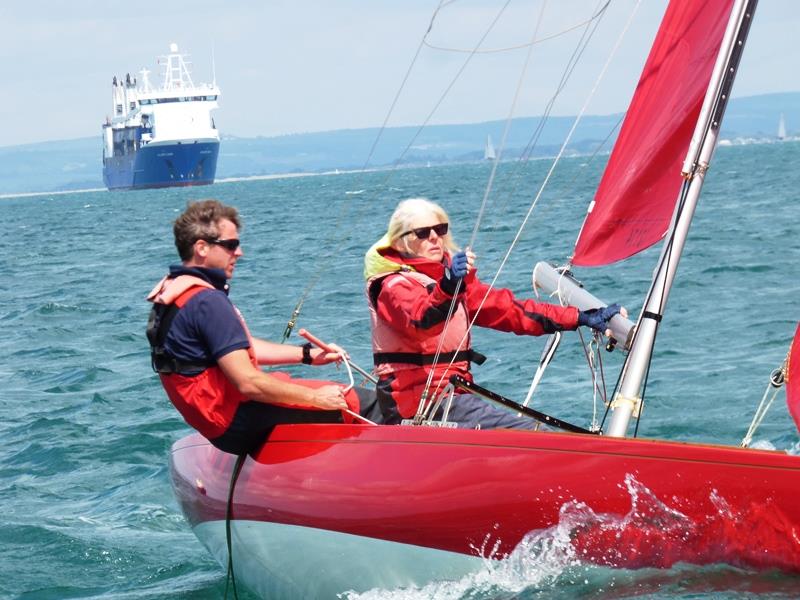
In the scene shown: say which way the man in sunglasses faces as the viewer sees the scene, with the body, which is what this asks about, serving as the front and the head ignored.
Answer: to the viewer's right

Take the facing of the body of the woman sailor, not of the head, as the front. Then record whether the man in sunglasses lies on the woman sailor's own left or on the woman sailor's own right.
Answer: on the woman sailor's own right

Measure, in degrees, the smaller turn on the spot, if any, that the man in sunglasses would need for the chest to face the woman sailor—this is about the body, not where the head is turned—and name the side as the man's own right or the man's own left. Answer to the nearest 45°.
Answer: approximately 45° to the man's own left

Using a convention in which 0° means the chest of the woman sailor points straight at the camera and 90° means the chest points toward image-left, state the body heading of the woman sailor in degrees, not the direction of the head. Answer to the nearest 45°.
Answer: approximately 315°
